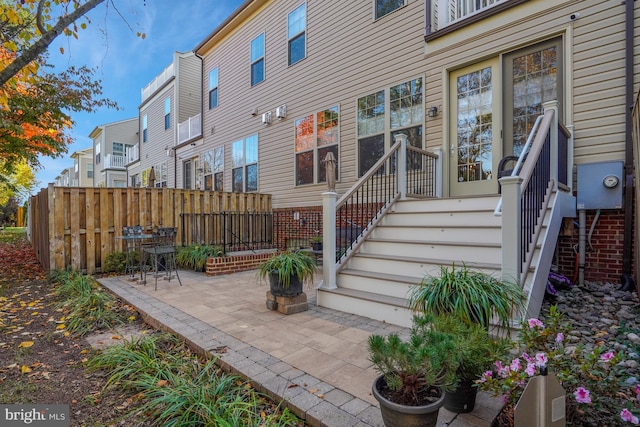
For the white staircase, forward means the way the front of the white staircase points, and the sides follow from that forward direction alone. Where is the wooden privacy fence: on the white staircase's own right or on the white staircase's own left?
on the white staircase's own right

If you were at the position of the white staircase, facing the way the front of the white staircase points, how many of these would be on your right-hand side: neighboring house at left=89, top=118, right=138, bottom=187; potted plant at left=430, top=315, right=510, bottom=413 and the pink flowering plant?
1

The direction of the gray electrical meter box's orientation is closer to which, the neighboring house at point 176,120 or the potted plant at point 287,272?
the potted plant

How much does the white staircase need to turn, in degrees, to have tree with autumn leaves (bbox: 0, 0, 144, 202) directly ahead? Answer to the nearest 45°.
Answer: approximately 45° to its right

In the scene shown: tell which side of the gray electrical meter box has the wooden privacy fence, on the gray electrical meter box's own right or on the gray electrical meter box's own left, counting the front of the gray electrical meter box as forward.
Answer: on the gray electrical meter box's own right

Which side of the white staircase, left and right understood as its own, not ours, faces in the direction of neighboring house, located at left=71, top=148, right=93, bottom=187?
right

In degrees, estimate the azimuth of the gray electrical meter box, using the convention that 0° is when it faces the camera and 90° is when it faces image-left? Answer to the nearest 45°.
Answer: approximately 0°

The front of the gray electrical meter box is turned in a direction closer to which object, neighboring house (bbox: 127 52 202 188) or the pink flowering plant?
the pink flowering plant

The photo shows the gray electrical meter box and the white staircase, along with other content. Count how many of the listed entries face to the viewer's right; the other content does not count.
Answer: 0

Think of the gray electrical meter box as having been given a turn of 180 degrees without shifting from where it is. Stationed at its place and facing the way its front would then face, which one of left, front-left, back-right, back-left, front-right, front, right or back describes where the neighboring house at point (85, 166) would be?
left

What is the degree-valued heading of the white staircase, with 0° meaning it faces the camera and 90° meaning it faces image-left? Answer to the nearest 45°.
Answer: approximately 45°
